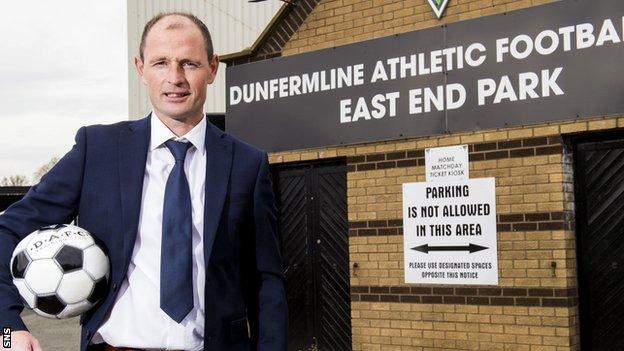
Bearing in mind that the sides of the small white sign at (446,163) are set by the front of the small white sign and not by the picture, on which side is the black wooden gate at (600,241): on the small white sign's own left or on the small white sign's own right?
on the small white sign's own left

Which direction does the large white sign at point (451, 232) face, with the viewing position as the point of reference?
facing the viewer

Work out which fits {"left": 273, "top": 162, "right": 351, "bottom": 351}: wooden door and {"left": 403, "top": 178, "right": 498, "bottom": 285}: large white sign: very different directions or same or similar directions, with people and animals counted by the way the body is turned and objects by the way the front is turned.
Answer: same or similar directions

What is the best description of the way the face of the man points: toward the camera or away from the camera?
toward the camera

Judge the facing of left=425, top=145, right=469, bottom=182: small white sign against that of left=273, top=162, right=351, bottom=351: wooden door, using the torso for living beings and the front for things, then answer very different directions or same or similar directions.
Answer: same or similar directions

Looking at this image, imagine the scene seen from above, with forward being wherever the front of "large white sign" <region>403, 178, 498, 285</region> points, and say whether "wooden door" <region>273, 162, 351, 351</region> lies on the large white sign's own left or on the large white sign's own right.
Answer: on the large white sign's own right

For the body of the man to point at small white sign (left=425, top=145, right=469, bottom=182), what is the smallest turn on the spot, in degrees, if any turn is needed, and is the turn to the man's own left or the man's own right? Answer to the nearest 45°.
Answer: approximately 135° to the man's own left

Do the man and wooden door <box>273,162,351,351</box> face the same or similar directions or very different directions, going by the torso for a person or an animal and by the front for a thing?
same or similar directions

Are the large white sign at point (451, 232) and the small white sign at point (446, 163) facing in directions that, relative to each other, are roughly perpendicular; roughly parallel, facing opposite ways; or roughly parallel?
roughly parallel

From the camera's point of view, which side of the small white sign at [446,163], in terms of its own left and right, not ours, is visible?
front

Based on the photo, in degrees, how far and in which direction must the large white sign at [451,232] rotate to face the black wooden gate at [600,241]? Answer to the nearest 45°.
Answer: approximately 90° to its left

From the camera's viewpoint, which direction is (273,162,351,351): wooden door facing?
toward the camera
